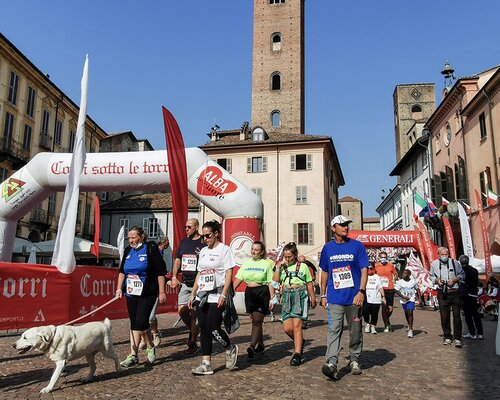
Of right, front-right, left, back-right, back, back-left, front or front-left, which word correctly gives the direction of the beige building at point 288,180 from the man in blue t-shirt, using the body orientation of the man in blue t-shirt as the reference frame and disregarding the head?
back

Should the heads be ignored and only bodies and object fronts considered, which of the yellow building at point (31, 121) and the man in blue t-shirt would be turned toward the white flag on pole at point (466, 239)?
the yellow building

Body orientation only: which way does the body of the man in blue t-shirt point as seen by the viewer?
toward the camera

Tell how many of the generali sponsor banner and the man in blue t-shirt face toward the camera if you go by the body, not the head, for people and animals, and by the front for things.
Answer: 2

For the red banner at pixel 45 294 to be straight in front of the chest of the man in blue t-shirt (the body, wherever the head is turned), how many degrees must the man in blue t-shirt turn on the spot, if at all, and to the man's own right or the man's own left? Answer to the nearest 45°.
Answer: approximately 90° to the man's own right

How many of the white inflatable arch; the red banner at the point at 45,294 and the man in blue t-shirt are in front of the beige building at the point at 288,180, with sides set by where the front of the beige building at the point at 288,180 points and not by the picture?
3

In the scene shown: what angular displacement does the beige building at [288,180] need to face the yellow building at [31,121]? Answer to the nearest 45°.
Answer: approximately 45° to its right

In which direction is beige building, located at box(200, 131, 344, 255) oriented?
toward the camera

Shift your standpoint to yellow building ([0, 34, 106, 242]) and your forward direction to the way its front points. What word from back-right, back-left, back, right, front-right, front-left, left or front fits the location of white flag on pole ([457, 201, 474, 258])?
front

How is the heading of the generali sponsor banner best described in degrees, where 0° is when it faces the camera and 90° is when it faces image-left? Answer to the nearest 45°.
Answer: approximately 0°

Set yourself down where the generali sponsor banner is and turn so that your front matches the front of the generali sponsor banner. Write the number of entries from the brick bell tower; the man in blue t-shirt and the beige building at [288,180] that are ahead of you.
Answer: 1

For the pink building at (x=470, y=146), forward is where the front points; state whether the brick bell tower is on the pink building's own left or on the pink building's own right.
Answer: on the pink building's own right

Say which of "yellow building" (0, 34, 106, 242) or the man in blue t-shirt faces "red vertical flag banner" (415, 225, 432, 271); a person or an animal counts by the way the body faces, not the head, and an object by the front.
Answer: the yellow building

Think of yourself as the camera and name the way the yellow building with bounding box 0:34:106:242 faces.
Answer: facing the viewer and to the right of the viewer
